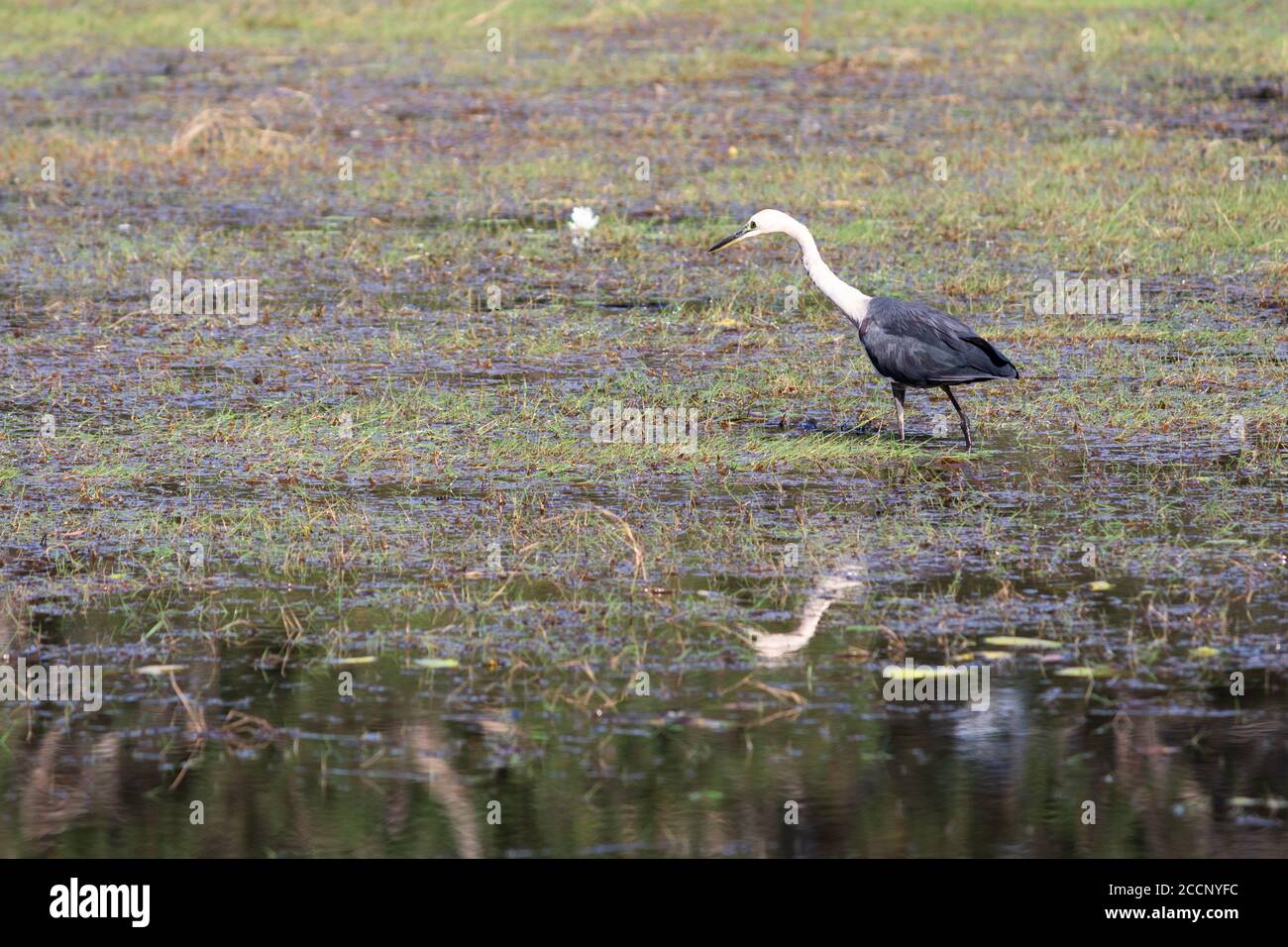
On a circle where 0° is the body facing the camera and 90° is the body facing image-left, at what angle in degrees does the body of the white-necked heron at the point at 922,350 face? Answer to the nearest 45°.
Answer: approximately 90°
